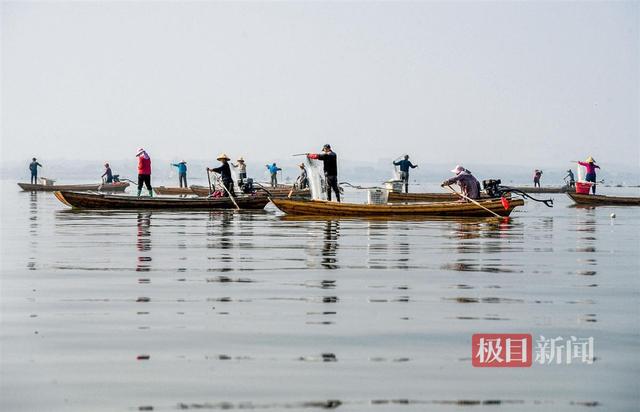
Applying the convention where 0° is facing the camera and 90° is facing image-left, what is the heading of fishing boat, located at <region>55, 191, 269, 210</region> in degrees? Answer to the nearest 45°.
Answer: approximately 90°

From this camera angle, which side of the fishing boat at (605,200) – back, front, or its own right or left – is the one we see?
left

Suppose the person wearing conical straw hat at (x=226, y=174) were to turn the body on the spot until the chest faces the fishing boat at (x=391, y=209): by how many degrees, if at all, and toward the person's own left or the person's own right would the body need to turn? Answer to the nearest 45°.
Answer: approximately 135° to the person's own left

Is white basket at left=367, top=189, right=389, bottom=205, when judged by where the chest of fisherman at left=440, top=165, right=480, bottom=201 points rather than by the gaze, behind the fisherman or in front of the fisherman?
in front

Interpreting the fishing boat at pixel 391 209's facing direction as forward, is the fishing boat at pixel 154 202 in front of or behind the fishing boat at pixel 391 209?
in front

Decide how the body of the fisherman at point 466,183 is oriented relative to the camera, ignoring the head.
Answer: to the viewer's left

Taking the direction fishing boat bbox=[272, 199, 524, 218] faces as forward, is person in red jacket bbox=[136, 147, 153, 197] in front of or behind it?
in front
